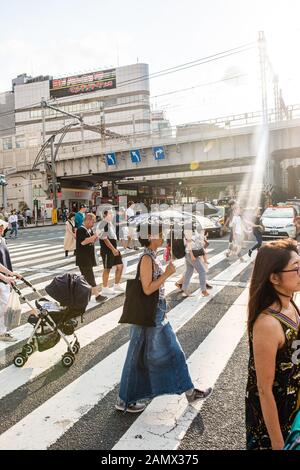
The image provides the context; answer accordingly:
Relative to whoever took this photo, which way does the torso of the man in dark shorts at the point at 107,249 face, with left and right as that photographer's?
facing to the right of the viewer

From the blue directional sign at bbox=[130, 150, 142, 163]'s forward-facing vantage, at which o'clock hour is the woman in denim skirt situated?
The woman in denim skirt is roughly at 12 o'clock from the blue directional sign.

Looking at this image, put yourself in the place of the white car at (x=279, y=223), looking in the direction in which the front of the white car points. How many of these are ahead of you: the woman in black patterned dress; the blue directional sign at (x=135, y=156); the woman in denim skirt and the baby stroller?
3

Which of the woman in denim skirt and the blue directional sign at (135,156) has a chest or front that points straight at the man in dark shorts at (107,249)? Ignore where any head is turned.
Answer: the blue directional sign

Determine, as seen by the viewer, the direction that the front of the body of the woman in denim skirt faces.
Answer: to the viewer's right

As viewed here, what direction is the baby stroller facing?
to the viewer's right

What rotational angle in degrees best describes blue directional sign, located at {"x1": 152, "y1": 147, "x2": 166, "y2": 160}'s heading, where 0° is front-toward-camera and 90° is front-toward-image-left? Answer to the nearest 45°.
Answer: approximately 0°

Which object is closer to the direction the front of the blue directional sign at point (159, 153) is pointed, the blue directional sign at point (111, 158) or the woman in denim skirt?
the woman in denim skirt

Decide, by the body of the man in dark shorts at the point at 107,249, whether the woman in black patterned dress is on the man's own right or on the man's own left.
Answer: on the man's own right

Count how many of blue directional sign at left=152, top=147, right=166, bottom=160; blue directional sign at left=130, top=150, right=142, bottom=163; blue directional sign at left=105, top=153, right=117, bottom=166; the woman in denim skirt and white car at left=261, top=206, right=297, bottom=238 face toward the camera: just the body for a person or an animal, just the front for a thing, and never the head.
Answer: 4

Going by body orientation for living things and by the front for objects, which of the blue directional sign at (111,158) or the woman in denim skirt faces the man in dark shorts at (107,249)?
the blue directional sign
